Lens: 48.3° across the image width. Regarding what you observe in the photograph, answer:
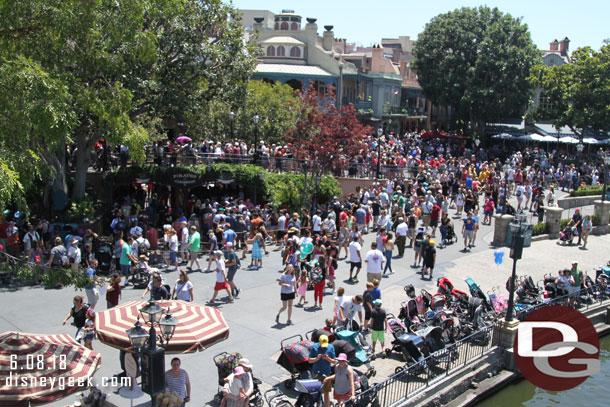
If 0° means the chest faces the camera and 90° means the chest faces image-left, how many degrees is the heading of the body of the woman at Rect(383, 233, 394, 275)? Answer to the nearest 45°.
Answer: approximately 225°

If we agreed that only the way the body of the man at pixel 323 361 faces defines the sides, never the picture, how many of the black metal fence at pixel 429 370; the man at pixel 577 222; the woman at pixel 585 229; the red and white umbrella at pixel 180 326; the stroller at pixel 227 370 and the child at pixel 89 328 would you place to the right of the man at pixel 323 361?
3

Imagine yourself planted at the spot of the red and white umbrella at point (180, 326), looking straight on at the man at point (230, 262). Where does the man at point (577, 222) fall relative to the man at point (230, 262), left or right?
right

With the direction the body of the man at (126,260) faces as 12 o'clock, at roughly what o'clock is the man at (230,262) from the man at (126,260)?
the man at (230,262) is roughly at 1 o'clock from the man at (126,260).
